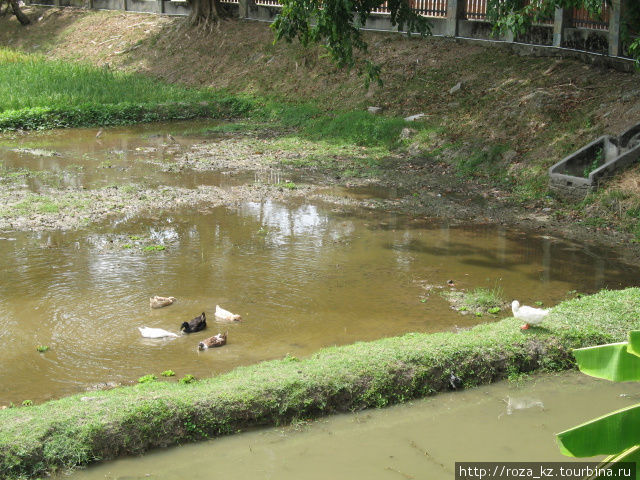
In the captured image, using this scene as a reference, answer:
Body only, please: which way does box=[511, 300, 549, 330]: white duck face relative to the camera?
to the viewer's left

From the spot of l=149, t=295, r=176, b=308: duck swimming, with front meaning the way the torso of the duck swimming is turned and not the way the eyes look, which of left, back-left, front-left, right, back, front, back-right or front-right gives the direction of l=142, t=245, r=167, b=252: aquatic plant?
right

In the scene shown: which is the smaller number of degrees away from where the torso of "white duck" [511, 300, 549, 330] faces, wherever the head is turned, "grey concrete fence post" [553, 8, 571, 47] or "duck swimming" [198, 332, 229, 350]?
the duck swimming

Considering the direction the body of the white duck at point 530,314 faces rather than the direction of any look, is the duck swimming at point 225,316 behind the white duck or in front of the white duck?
in front

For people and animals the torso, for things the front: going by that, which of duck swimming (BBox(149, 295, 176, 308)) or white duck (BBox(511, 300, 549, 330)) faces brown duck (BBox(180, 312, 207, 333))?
the white duck

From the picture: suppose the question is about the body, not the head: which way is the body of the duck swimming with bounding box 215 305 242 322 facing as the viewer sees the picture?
to the viewer's right

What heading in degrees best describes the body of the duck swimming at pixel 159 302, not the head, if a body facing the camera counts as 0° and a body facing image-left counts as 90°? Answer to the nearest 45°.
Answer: approximately 90°

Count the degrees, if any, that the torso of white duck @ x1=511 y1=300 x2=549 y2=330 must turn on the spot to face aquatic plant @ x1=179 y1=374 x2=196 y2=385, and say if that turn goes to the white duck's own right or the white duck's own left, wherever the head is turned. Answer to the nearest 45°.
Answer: approximately 45° to the white duck's own left

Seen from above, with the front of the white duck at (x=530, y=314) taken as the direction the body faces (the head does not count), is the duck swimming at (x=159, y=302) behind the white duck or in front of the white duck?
in front

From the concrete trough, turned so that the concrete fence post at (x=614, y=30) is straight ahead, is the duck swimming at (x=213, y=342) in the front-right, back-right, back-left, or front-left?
back-left
